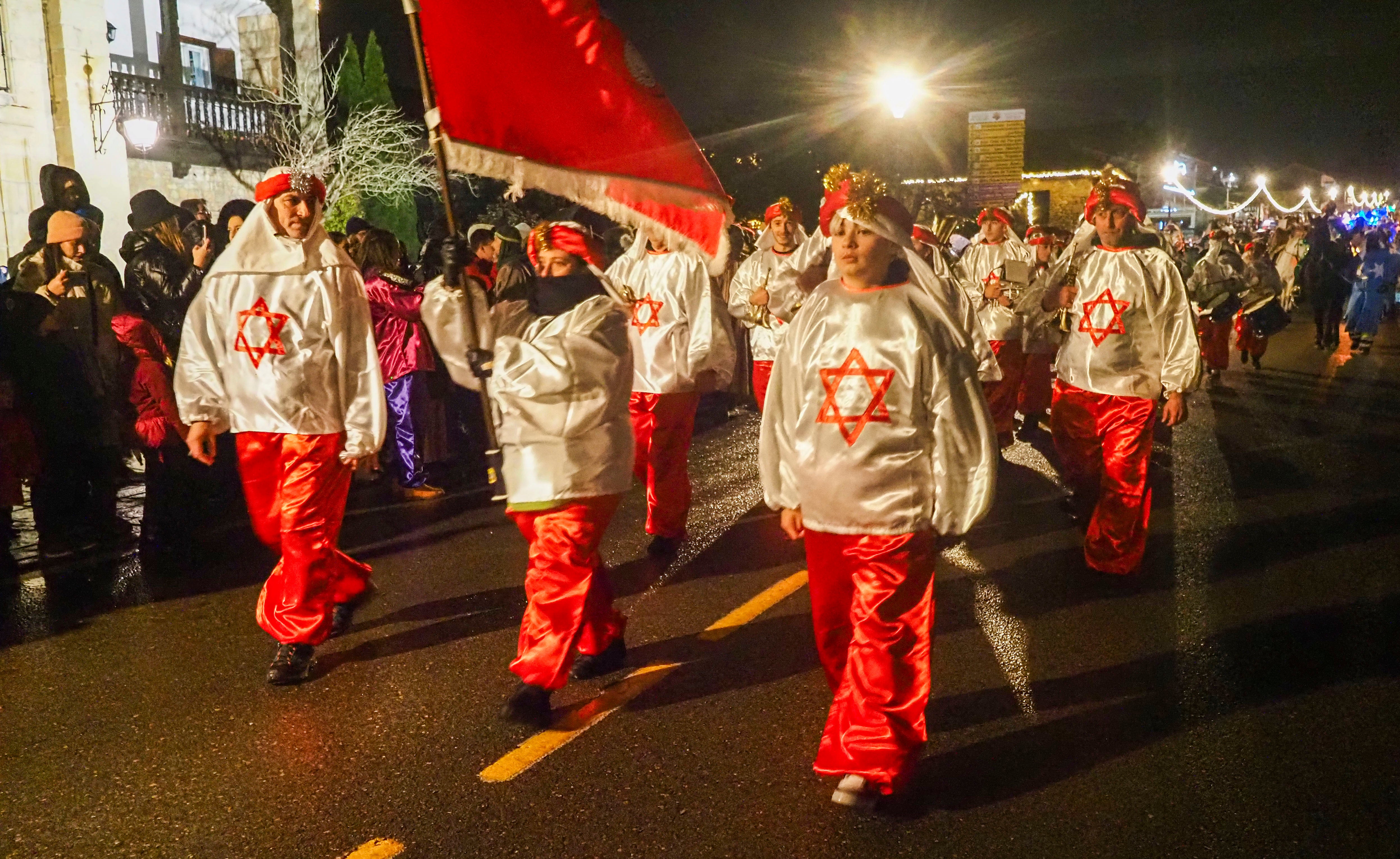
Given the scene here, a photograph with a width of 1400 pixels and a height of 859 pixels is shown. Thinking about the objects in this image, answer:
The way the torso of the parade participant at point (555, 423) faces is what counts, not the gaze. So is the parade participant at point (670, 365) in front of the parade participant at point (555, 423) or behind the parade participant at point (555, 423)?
behind

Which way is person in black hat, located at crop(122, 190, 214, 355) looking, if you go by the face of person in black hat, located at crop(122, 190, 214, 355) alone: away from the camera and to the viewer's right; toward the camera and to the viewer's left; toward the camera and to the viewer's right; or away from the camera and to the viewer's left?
away from the camera and to the viewer's right

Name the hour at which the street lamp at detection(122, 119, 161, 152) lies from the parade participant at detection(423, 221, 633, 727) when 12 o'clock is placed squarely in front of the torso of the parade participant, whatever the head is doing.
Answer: The street lamp is roughly at 4 o'clock from the parade participant.

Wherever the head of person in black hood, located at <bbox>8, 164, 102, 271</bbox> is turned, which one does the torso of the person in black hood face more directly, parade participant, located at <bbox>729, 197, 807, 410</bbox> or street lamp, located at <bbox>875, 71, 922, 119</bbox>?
the parade participant

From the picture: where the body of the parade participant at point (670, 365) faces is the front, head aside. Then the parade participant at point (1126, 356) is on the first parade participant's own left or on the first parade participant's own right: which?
on the first parade participant's own left

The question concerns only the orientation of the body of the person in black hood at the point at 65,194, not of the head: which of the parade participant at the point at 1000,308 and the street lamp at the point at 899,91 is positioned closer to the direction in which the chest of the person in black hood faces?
the parade participant

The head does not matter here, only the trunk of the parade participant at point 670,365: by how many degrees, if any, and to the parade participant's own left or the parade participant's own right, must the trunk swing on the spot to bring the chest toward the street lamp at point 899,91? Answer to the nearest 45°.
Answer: approximately 135° to the parade participant's own right

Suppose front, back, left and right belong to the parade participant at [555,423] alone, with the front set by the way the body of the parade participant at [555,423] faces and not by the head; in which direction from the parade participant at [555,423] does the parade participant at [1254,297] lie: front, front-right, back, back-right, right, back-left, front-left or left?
back

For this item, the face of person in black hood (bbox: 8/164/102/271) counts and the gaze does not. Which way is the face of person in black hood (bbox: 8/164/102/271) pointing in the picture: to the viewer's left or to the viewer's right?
to the viewer's right

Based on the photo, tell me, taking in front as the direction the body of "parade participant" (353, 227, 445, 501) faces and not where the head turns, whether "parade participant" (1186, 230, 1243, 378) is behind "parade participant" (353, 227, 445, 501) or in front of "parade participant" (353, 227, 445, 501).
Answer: in front

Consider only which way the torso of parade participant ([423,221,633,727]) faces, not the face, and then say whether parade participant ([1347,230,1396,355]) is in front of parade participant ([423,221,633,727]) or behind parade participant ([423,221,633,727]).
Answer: behind
